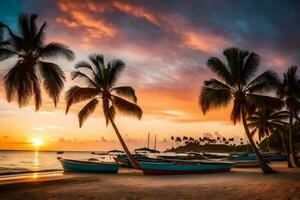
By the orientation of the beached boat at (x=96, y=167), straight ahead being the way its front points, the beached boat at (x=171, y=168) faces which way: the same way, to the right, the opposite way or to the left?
the same way

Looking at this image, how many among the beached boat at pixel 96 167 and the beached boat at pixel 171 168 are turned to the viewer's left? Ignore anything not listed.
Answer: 2

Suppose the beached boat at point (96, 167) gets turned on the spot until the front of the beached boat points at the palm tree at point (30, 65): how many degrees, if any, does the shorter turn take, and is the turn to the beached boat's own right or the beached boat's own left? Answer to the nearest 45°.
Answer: approximately 45° to the beached boat's own left

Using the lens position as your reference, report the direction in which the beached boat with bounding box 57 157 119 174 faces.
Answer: facing to the left of the viewer

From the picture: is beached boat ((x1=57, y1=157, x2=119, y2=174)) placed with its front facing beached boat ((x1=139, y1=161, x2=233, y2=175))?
no

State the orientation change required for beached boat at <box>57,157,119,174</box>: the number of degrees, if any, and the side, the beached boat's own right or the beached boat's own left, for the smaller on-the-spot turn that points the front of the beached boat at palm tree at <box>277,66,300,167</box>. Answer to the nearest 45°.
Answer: approximately 180°

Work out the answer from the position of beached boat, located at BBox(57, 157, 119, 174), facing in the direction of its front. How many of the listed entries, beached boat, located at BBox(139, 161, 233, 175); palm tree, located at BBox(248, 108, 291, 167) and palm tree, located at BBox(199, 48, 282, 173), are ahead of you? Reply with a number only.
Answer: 0

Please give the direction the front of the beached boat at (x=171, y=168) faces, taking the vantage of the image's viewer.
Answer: facing to the left of the viewer

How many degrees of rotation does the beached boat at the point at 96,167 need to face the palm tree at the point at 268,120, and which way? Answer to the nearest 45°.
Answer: approximately 135° to its right

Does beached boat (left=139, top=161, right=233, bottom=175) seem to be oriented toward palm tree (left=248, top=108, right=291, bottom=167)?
no
